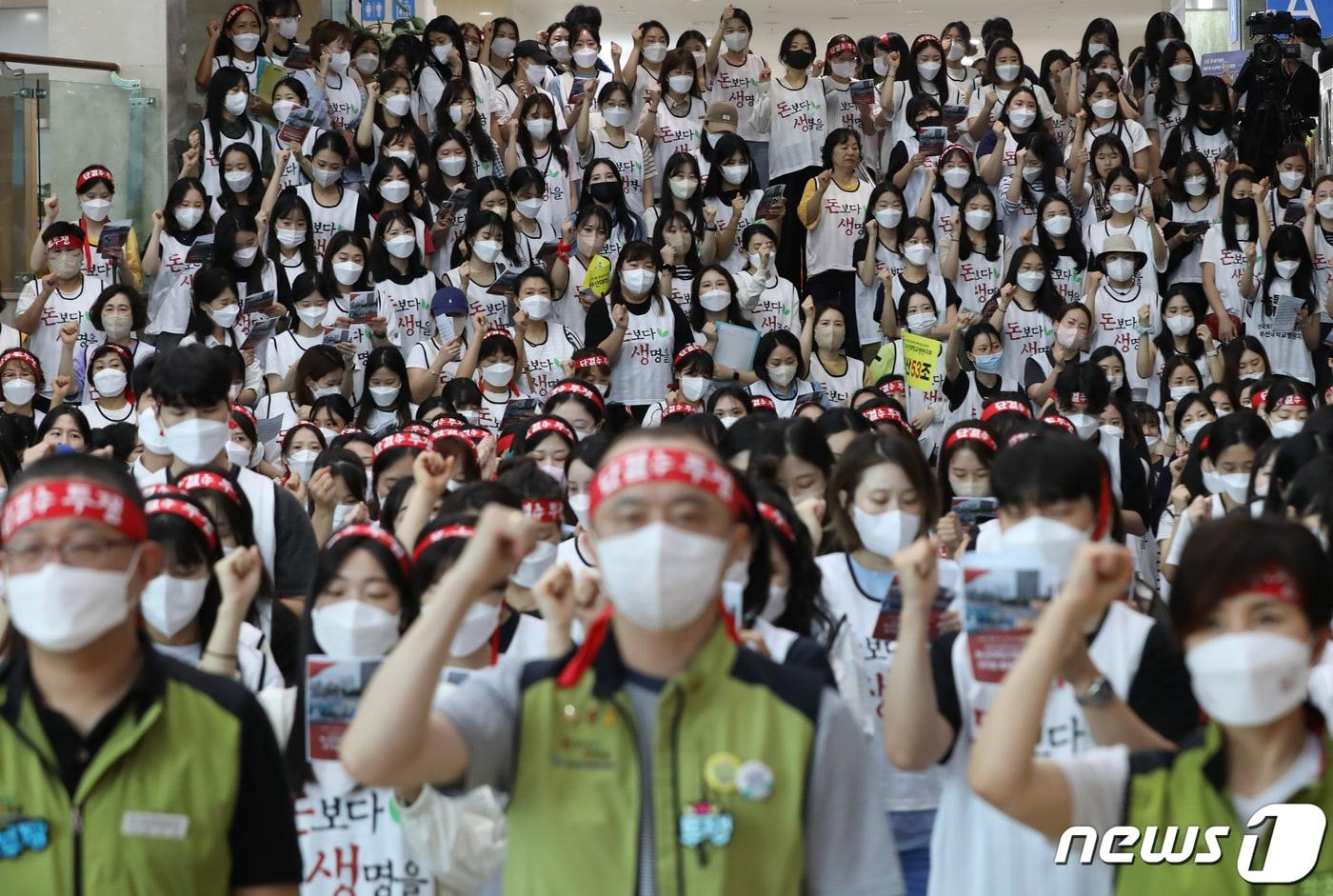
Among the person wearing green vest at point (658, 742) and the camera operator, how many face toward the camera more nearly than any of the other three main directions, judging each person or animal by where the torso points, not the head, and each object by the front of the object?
2

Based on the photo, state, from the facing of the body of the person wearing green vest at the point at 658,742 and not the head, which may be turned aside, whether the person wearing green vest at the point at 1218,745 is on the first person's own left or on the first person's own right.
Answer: on the first person's own left

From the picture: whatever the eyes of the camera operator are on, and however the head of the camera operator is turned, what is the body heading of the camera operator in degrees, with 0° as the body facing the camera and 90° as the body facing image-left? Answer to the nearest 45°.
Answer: approximately 0°

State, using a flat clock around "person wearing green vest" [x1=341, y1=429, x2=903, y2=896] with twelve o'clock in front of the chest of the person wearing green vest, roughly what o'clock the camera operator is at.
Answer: The camera operator is roughly at 7 o'clock from the person wearing green vest.

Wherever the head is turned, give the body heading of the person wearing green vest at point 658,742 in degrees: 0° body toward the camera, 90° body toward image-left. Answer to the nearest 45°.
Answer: approximately 0°

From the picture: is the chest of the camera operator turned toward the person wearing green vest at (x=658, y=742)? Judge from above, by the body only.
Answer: yes
